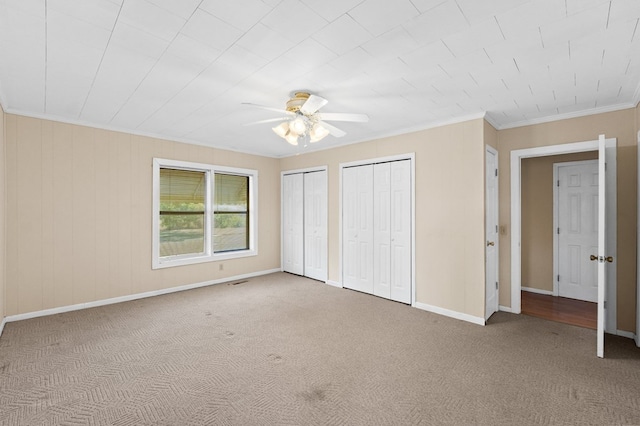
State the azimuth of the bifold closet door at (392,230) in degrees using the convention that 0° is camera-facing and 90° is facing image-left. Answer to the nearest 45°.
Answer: approximately 45°

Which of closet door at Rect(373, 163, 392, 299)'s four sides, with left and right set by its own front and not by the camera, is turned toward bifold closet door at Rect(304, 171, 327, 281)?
right

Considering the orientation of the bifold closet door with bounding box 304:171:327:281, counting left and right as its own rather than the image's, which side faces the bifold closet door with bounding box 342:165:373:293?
left

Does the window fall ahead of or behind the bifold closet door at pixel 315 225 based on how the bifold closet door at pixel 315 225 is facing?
ahead

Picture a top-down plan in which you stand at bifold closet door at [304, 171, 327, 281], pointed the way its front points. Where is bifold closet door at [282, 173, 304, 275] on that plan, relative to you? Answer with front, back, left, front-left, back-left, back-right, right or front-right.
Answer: right

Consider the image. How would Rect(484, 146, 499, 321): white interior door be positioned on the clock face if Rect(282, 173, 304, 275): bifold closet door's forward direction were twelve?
The white interior door is roughly at 9 o'clock from the bifold closet door.

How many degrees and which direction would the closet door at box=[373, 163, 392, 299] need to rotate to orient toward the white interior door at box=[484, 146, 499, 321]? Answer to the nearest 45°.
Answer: approximately 135° to its left

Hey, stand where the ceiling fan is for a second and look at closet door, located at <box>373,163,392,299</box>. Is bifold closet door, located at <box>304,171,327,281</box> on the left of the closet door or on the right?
left

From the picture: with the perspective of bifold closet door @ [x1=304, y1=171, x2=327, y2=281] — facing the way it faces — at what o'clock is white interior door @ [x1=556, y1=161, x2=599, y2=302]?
The white interior door is roughly at 8 o'clock from the bifold closet door.

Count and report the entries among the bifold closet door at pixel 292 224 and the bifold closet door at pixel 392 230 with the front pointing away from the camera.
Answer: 0

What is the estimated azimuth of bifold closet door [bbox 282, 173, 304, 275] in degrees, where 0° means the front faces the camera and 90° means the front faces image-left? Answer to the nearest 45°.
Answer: approximately 45°

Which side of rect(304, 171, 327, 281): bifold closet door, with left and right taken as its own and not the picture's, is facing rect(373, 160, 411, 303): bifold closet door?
left
